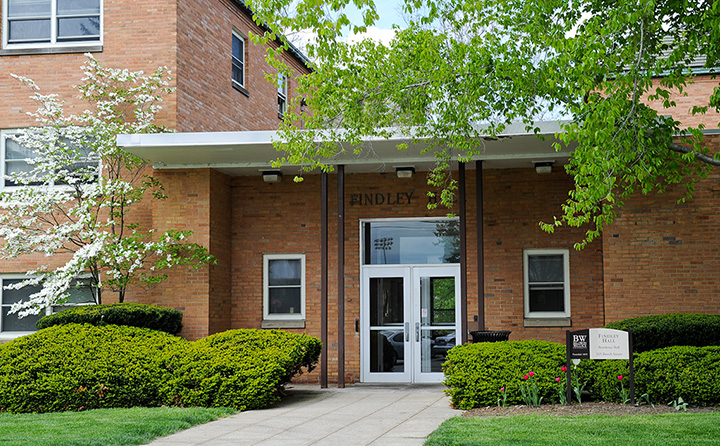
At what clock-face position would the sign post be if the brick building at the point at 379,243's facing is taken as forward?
The sign post is roughly at 11 o'clock from the brick building.

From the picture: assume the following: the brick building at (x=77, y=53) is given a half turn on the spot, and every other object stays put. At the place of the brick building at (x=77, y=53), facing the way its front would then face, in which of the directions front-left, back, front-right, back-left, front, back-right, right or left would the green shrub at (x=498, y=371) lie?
back-right

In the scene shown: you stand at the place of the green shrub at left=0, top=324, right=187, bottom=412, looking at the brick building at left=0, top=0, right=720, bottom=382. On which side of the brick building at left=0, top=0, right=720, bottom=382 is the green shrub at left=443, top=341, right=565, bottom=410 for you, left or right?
right

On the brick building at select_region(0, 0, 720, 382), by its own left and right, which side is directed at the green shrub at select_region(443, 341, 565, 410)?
front

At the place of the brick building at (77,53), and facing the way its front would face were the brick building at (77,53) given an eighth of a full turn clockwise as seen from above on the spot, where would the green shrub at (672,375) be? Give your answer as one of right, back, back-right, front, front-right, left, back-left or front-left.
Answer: left

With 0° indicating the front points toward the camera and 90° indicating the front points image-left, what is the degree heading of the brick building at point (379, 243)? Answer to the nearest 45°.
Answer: approximately 0°
